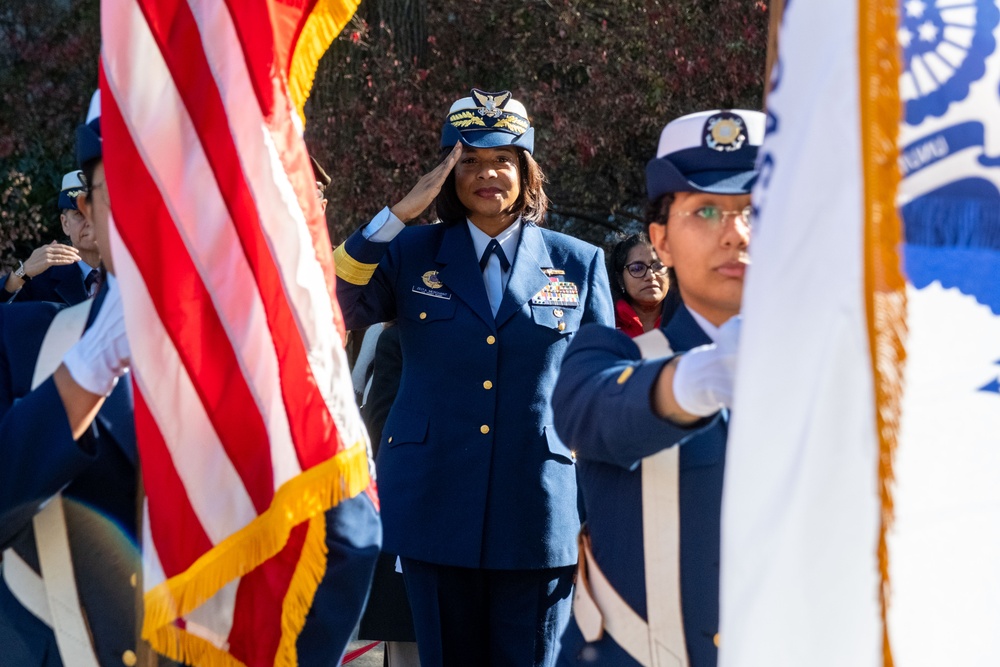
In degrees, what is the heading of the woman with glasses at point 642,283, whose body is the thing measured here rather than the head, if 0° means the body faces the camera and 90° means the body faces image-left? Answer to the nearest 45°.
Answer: approximately 315°

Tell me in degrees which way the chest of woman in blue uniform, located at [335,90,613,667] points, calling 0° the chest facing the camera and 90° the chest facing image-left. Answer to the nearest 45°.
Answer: approximately 0°

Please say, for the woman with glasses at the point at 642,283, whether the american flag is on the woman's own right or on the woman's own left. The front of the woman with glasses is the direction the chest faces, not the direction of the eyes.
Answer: on the woman's own right

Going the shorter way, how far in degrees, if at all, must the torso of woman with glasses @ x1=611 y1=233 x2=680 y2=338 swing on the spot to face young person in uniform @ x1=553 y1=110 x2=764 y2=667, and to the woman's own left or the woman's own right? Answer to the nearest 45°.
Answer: approximately 45° to the woman's own right

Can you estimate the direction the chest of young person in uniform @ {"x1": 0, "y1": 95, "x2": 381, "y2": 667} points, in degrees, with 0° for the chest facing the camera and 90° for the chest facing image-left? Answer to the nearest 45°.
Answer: approximately 315°

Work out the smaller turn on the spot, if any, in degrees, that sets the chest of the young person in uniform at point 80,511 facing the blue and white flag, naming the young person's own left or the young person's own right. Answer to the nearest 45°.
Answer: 0° — they already face it
